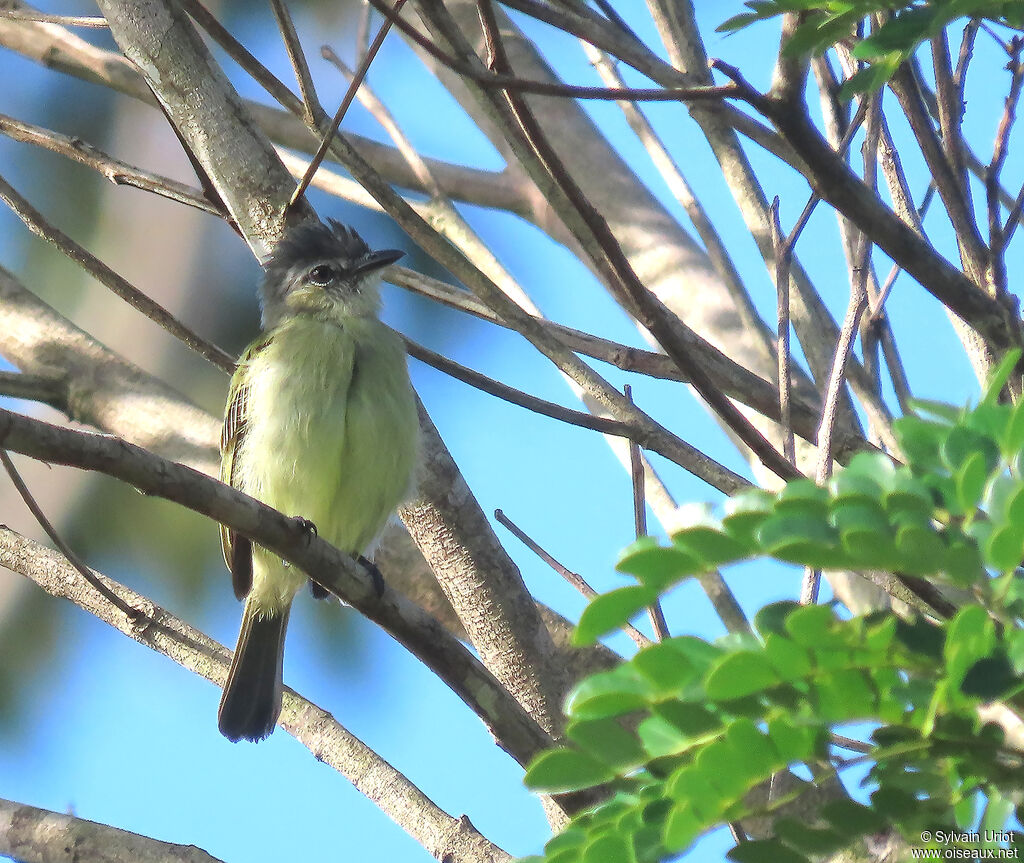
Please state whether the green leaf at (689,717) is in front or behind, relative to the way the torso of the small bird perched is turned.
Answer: in front

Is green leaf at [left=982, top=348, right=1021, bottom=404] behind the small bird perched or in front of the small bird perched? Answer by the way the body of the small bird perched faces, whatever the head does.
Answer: in front

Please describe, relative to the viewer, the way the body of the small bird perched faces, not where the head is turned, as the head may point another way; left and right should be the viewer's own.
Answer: facing the viewer and to the right of the viewer

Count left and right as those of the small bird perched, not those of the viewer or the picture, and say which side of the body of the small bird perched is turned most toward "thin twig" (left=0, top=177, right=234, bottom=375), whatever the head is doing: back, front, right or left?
right
